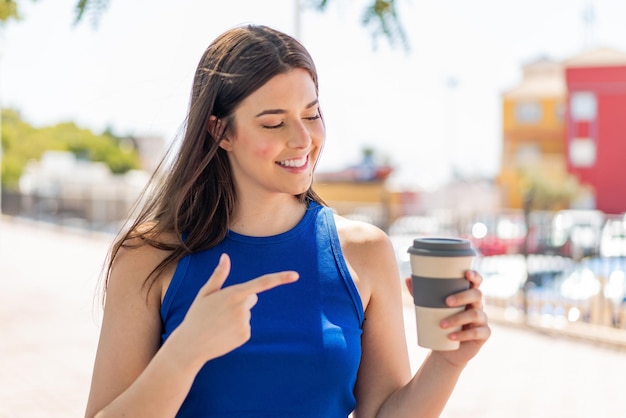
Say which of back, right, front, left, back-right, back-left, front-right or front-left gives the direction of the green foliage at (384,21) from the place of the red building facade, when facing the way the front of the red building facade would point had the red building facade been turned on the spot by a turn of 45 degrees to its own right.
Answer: front-left

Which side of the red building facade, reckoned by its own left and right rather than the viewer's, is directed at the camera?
front

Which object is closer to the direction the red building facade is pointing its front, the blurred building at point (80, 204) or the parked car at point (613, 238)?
the parked car

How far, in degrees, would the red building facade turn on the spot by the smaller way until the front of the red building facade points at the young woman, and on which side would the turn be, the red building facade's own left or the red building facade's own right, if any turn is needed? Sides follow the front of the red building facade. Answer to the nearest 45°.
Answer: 0° — it already faces them

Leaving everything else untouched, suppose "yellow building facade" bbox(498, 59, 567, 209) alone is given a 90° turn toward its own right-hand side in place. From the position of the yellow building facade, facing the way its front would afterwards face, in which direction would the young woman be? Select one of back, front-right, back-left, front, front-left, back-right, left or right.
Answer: left

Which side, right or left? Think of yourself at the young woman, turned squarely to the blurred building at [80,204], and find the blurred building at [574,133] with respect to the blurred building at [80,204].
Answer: right

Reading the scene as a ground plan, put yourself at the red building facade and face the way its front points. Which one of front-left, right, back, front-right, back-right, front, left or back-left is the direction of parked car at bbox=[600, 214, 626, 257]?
front

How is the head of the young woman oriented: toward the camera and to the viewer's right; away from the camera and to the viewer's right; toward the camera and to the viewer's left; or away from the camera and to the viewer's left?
toward the camera and to the viewer's right

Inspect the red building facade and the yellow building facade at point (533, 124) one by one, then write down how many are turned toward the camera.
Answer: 2

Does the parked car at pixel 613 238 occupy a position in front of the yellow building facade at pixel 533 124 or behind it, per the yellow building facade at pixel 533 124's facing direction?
in front

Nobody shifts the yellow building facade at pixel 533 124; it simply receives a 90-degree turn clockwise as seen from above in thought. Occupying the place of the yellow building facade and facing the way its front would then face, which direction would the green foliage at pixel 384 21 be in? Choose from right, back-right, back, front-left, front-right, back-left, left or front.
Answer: left

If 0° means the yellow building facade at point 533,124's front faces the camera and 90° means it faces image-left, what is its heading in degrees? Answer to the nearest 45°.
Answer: approximately 0°

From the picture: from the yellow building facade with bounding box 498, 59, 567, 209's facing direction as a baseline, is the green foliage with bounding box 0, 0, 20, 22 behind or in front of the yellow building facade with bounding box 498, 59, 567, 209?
in front

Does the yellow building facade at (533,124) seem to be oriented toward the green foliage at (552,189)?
yes
